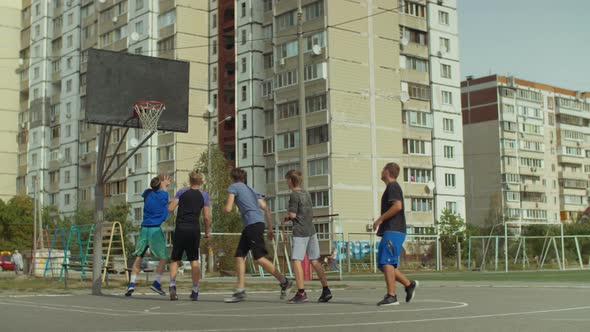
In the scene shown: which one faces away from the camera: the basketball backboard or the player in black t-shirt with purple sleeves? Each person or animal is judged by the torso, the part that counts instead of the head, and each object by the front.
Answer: the player in black t-shirt with purple sleeves

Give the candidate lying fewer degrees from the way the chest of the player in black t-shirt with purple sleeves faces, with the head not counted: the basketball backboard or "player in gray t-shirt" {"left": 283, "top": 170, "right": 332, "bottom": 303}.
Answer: the basketball backboard

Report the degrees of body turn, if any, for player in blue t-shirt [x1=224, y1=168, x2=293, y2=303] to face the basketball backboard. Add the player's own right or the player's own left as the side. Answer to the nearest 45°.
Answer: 0° — they already face it

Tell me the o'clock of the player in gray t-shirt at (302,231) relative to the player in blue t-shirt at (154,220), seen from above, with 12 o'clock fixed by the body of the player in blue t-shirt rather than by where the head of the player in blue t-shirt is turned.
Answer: The player in gray t-shirt is roughly at 3 o'clock from the player in blue t-shirt.

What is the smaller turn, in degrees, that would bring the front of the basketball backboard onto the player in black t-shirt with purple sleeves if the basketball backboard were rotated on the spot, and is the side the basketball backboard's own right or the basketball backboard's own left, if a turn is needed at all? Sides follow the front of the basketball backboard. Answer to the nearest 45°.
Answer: approximately 45° to the basketball backboard's own right

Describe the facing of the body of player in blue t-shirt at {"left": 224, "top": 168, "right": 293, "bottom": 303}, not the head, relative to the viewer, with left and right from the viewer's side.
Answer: facing away from the viewer and to the left of the viewer

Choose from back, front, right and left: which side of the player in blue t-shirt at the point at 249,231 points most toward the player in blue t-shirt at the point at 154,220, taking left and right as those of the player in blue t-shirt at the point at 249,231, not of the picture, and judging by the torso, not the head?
front

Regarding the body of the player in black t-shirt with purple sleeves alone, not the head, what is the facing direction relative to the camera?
away from the camera

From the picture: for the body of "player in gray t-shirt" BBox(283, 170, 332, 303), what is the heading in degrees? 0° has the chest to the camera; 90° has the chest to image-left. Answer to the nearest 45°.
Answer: approximately 135°

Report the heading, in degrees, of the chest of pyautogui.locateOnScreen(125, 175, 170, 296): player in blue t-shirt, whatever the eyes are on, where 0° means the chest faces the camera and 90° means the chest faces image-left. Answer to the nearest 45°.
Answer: approximately 225°

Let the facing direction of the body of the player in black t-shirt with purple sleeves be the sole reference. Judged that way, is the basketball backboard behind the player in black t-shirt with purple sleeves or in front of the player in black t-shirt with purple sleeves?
in front

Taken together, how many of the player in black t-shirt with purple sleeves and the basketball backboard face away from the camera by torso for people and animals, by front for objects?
1

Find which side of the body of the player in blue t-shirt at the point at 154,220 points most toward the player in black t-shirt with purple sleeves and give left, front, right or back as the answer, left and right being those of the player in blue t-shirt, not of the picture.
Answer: right
